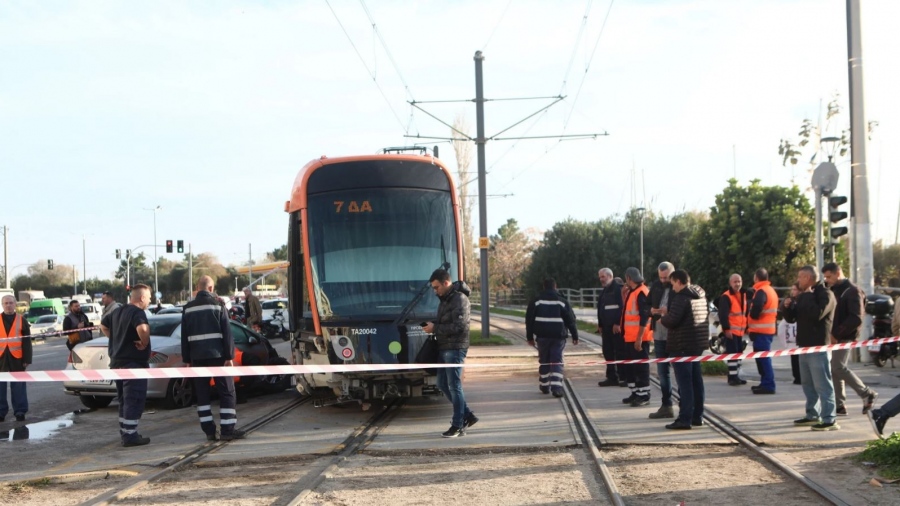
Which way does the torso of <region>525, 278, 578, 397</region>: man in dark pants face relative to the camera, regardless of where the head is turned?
away from the camera

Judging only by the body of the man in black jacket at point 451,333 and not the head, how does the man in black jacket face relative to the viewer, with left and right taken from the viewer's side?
facing to the left of the viewer

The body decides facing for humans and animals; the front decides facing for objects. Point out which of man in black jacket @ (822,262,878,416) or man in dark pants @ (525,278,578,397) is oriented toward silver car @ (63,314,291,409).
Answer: the man in black jacket

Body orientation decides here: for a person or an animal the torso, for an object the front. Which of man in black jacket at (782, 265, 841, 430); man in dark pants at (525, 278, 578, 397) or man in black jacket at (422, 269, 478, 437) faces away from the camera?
the man in dark pants

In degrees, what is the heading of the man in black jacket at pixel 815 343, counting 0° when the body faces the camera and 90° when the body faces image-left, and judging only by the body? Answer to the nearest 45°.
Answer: approximately 90°

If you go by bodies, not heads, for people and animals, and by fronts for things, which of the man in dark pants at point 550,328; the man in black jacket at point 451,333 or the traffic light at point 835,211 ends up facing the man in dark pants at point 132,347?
the man in black jacket
